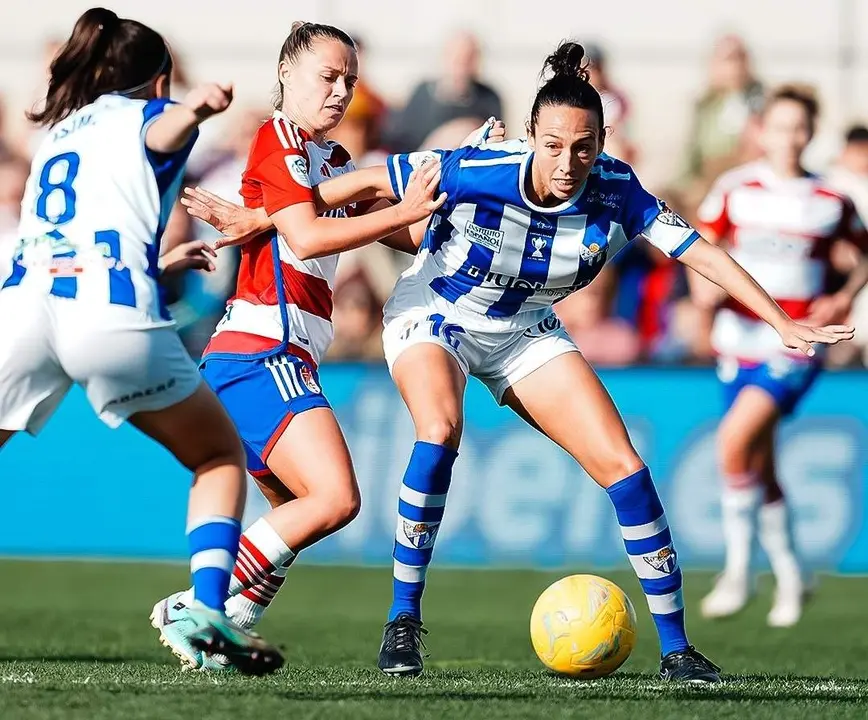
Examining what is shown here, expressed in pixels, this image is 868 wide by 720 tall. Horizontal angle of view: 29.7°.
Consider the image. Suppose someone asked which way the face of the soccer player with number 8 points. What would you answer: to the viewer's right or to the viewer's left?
to the viewer's right

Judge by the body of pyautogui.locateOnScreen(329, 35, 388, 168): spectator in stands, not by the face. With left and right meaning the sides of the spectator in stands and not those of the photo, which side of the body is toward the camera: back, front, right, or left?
front

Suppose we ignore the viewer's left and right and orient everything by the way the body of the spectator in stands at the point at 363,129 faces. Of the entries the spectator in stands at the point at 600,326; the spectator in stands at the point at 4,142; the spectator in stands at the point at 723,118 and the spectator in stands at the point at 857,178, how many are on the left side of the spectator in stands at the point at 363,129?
3

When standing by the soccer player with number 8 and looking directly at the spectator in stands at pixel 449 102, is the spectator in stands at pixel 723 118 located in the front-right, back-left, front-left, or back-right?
front-right

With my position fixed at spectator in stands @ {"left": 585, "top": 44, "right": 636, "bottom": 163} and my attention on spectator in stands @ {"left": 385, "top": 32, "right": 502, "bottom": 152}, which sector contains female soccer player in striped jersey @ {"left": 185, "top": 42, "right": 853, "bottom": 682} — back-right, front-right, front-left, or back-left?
front-left

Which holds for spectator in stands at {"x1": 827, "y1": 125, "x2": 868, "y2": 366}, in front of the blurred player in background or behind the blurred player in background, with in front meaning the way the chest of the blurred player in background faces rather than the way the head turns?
behind

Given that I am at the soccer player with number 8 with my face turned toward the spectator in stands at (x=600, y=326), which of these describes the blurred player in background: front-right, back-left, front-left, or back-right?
front-right

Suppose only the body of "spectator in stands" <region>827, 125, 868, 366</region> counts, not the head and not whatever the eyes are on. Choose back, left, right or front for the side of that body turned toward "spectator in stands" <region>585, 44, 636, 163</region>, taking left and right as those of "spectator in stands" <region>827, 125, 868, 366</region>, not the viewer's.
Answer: right

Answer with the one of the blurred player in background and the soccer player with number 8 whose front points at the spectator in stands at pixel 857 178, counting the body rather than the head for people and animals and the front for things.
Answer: the soccer player with number 8

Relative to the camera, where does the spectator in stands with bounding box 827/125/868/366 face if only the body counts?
toward the camera

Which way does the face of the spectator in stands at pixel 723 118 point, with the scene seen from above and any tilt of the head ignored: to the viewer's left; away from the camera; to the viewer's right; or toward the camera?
toward the camera

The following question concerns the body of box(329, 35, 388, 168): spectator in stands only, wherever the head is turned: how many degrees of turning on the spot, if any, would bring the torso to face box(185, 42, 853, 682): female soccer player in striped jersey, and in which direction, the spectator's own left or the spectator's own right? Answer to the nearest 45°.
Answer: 0° — they already face them

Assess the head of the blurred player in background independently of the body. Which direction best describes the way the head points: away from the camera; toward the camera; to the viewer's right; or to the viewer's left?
toward the camera

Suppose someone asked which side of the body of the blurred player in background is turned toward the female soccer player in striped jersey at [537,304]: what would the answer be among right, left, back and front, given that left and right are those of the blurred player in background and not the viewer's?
front

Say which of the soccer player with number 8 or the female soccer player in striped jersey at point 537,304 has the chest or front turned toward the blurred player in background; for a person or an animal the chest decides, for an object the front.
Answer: the soccer player with number 8

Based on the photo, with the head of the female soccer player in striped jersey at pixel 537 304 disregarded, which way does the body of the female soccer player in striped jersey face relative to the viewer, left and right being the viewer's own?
facing the viewer

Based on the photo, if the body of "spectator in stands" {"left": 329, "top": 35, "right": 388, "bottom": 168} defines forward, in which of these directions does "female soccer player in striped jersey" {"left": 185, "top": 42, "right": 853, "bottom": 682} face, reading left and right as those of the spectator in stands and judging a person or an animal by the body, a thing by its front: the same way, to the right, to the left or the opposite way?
the same way

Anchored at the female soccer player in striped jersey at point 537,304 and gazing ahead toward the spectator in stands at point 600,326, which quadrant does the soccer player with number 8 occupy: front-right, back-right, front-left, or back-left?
back-left

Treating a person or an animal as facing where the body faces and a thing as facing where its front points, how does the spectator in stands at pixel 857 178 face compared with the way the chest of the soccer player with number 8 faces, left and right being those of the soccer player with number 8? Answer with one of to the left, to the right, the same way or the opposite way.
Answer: the opposite way
